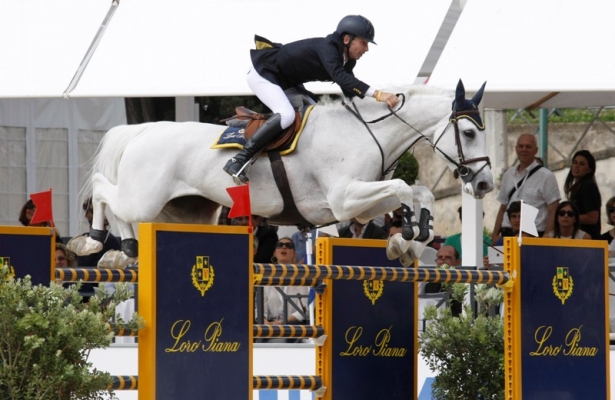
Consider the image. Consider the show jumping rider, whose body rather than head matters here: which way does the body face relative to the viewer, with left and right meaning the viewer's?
facing to the right of the viewer

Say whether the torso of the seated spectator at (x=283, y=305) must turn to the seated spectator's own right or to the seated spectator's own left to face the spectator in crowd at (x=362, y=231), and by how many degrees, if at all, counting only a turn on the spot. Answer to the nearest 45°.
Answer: approximately 135° to the seated spectator's own left

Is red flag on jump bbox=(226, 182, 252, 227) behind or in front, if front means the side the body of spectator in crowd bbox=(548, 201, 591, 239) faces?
in front

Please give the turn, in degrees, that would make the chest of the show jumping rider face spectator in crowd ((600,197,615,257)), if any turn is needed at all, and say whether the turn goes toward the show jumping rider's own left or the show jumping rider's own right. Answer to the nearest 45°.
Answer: approximately 45° to the show jumping rider's own left

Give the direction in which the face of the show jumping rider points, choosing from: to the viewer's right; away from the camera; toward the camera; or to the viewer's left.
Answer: to the viewer's right

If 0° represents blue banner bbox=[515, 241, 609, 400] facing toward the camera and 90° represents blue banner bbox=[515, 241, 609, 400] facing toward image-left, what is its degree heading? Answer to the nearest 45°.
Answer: approximately 0°

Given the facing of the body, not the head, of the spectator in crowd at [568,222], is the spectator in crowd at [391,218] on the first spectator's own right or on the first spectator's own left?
on the first spectator's own right

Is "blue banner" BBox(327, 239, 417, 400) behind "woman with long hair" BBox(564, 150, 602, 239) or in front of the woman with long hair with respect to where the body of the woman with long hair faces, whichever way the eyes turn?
in front

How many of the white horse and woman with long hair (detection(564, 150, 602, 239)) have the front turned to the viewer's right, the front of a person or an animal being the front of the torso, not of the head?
1
